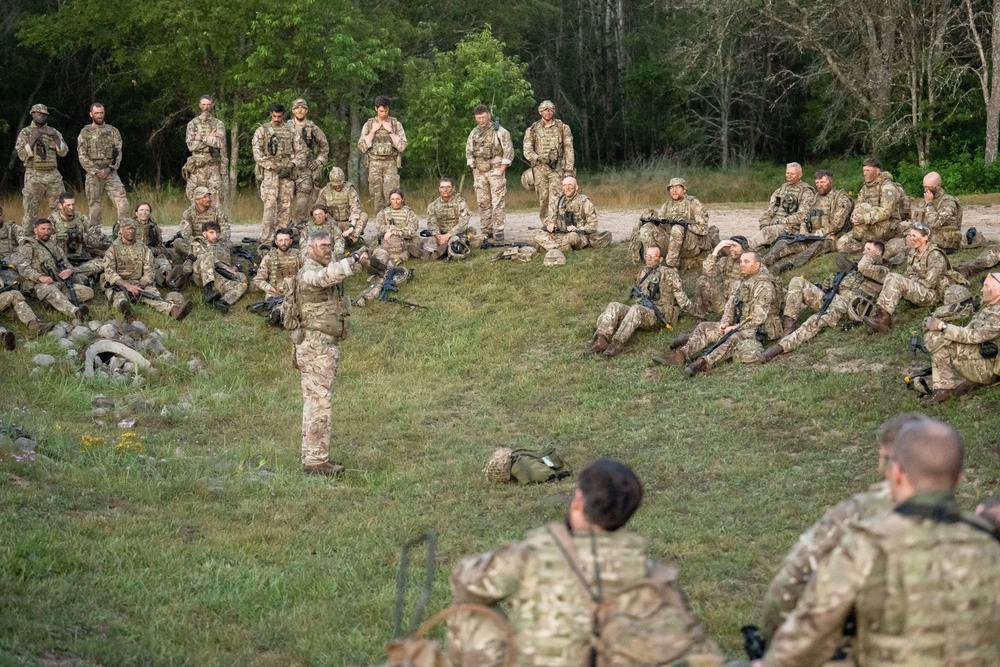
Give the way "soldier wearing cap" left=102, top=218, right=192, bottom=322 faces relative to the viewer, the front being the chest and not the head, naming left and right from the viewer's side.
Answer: facing the viewer and to the right of the viewer

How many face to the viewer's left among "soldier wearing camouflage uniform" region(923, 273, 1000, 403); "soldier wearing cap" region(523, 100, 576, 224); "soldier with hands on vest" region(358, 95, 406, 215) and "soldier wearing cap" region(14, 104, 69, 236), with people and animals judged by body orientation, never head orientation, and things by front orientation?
1

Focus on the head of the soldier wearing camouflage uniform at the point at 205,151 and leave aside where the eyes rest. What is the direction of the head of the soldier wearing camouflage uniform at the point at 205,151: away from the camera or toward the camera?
toward the camera

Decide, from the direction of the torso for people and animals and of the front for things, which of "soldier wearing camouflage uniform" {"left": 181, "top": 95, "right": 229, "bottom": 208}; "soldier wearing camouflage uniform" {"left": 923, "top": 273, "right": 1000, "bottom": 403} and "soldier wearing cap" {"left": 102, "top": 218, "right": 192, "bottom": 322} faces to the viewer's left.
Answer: "soldier wearing camouflage uniform" {"left": 923, "top": 273, "right": 1000, "bottom": 403}

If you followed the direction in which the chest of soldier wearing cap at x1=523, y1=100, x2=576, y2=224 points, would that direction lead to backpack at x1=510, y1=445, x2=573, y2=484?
yes

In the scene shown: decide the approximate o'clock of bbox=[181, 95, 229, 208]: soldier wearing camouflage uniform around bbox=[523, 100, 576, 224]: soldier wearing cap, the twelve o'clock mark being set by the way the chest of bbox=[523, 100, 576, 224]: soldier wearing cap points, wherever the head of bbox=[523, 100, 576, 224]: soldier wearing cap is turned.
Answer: bbox=[181, 95, 229, 208]: soldier wearing camouflage uniform is roughly at 3 o'clock from bbox=[523, 100, 576, 224]: soldier wearing cap.

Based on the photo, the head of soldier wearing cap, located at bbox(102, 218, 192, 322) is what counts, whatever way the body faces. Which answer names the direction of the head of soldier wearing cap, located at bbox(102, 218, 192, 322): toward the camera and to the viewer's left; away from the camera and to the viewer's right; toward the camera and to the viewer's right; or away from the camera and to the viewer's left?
toward the camera and to the viewer's right

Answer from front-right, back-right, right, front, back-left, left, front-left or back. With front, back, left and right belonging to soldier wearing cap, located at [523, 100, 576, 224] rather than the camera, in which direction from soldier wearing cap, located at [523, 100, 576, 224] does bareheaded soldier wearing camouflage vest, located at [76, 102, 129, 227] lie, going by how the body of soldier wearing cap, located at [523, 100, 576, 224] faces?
right

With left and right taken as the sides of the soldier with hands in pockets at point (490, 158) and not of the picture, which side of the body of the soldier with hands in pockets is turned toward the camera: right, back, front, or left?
front

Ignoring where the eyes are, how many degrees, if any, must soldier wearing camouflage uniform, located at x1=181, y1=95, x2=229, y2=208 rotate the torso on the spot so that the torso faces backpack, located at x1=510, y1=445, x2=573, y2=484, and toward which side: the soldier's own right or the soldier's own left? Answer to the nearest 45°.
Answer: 0° — they already face it

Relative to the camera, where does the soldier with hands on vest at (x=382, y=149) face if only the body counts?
toward the camera

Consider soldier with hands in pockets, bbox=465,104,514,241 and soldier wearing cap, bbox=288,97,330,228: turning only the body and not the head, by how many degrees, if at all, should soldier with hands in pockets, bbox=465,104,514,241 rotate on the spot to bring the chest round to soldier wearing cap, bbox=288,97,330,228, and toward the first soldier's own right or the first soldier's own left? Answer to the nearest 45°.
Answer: approximately 90° to the first soldier's own right

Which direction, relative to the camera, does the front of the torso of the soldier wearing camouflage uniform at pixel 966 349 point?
to the viewer's left

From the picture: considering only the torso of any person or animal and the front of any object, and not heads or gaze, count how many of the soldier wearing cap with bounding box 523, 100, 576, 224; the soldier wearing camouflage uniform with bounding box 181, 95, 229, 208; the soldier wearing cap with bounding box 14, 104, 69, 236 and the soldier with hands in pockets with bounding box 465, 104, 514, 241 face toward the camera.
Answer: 4

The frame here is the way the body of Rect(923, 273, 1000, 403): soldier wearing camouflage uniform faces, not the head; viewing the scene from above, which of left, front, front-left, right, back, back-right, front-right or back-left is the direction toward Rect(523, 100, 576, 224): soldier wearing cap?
front-right

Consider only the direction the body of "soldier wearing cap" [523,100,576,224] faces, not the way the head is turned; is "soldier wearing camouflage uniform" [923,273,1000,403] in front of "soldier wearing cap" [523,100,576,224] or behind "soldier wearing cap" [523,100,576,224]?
in front

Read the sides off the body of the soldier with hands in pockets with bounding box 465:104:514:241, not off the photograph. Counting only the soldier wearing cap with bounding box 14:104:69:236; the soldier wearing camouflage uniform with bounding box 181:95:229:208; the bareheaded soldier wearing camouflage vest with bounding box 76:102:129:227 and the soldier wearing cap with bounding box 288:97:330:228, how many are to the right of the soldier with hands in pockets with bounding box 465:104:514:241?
4
